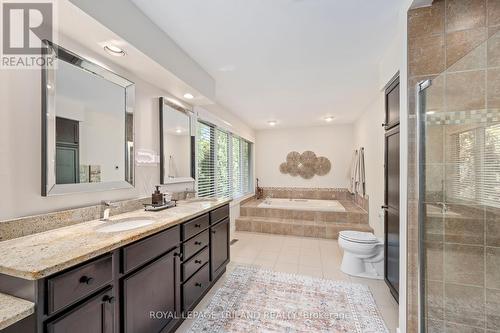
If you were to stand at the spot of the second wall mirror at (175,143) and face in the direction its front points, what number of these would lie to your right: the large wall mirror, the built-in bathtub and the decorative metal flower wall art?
1

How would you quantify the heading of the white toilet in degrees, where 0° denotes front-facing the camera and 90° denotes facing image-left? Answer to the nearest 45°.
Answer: approximately 90°

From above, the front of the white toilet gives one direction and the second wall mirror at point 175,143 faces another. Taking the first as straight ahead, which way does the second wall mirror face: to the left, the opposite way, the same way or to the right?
the opposite way

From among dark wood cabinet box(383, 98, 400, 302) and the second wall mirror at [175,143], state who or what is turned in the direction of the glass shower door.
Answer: the second wall mirror

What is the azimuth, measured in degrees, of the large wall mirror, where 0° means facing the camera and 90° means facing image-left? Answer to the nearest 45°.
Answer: approximately 315°

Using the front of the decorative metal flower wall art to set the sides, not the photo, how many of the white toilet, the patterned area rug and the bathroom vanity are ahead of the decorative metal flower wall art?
3

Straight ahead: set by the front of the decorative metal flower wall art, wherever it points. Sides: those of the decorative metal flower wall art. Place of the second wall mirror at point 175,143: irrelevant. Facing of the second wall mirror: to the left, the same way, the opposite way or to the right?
to the left

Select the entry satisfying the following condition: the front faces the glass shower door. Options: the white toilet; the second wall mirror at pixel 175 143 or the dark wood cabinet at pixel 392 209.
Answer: the second wall mirror

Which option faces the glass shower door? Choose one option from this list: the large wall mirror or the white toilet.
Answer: the large wall mirror

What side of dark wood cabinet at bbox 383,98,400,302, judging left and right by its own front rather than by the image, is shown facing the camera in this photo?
left
